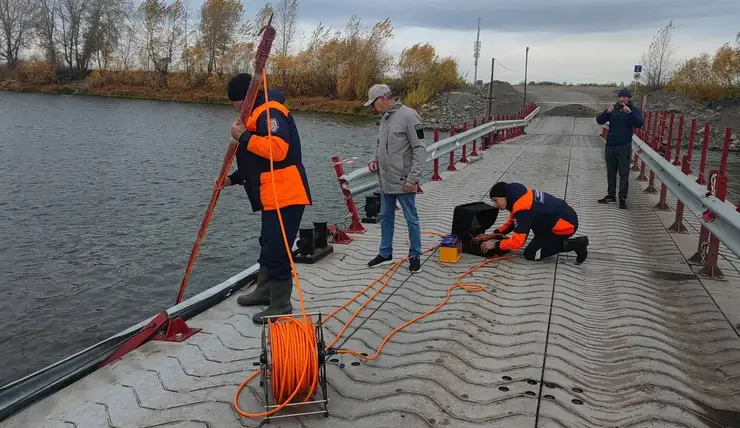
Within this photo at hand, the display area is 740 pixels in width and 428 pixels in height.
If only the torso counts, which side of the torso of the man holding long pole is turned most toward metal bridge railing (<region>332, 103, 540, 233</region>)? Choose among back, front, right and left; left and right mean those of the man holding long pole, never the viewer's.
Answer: right

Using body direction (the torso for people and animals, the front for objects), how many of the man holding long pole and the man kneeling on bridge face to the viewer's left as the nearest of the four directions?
2

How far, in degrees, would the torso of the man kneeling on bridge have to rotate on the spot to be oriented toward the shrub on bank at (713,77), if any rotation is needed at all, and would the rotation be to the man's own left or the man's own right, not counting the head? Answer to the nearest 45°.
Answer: approximately 90° to the man's own right

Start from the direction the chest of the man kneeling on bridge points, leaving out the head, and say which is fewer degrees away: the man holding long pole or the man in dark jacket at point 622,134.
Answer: the man holding long pole

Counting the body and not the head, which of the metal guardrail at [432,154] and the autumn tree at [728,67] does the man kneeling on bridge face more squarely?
the metal guardrail

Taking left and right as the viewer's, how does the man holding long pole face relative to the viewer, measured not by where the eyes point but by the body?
facing to the left of the viewer

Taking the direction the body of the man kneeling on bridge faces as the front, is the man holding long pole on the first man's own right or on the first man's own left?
on the first man's own left

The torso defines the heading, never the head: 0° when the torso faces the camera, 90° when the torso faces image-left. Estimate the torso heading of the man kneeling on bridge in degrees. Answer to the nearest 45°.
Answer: approximately 90°
